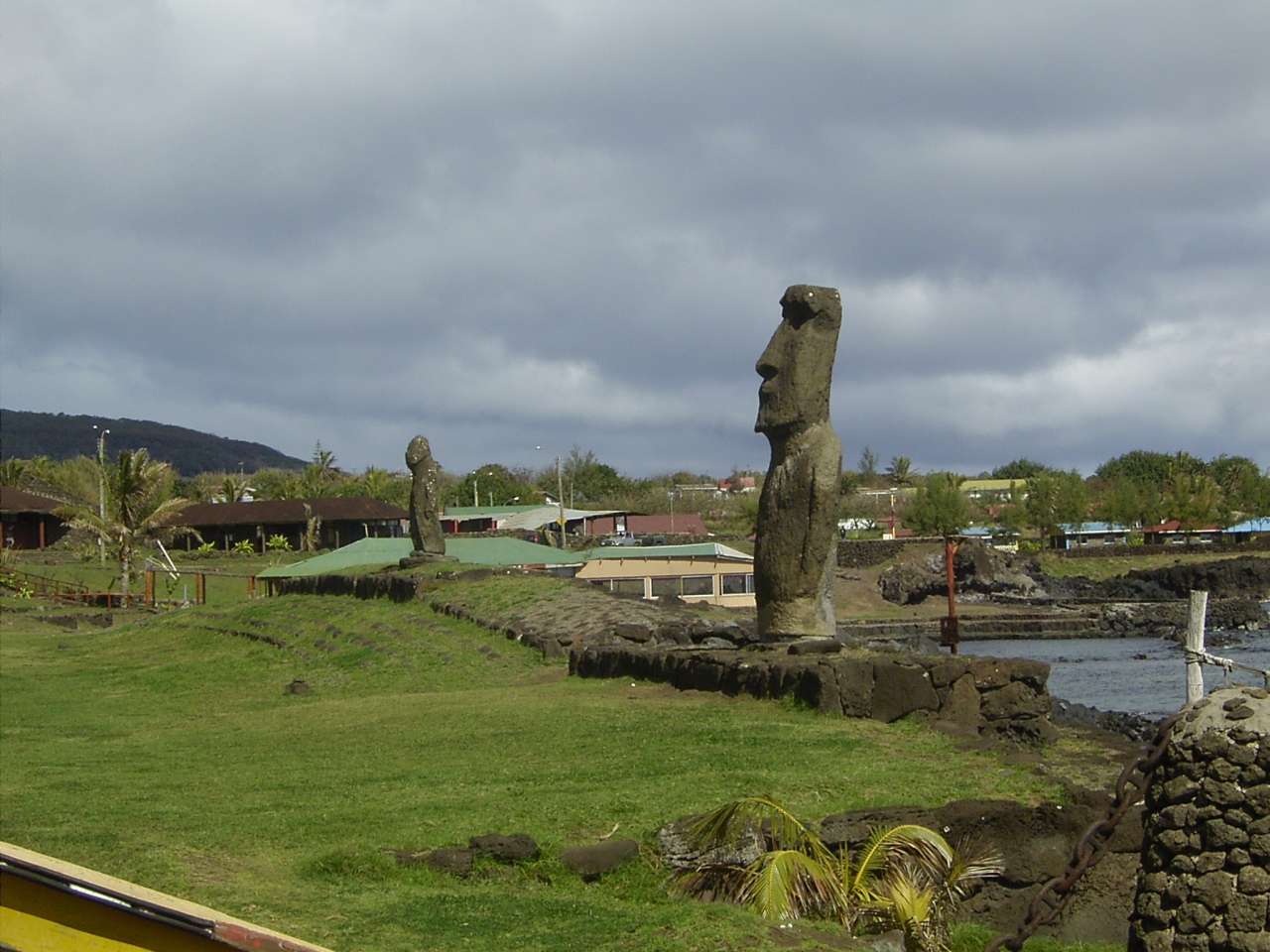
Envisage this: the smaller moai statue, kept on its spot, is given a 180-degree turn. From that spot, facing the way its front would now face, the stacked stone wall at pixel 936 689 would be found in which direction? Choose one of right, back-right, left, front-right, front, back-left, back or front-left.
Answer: right

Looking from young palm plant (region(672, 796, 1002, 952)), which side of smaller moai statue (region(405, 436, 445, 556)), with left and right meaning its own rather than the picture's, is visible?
left

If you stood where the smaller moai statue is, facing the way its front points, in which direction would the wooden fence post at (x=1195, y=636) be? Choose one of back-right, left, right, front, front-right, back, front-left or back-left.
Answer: left

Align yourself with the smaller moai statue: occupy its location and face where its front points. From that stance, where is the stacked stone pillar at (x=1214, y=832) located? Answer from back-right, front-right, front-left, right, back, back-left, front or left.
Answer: left

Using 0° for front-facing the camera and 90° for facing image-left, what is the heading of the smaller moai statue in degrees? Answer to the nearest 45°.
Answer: approximately 90°

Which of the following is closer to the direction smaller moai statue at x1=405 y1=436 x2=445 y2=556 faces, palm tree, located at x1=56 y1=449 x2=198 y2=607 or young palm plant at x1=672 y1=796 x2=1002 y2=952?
the palm tree

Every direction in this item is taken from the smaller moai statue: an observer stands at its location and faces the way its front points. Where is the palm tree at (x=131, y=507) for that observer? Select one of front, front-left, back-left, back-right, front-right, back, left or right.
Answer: front-right

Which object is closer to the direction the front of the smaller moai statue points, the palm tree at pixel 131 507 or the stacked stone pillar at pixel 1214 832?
the palm tree
